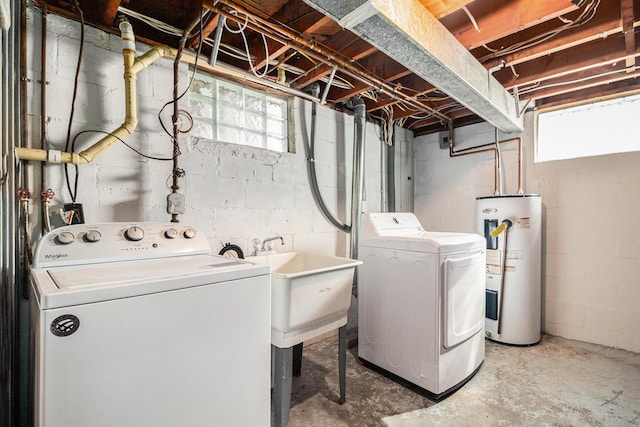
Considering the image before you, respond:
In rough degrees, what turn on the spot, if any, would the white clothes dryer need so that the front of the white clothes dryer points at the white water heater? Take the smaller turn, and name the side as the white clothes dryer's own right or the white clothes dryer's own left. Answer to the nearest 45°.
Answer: approximately 90° to the white clothes dryer's own left

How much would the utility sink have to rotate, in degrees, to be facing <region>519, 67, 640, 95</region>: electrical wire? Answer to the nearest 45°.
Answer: approximately 45° to its left

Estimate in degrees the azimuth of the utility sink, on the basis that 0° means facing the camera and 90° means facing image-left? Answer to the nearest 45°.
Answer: approximately 315°

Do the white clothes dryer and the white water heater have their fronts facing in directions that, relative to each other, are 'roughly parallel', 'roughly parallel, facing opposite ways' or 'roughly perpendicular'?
roughly perpendicular

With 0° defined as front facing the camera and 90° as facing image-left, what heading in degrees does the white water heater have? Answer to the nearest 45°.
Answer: approximately 45°

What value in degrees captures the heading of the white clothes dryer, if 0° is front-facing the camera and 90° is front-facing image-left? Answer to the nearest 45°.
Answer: approximately 315°
